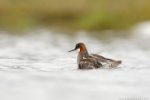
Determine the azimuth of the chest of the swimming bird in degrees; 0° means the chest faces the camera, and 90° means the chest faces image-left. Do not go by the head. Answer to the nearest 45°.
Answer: approximately 90°
